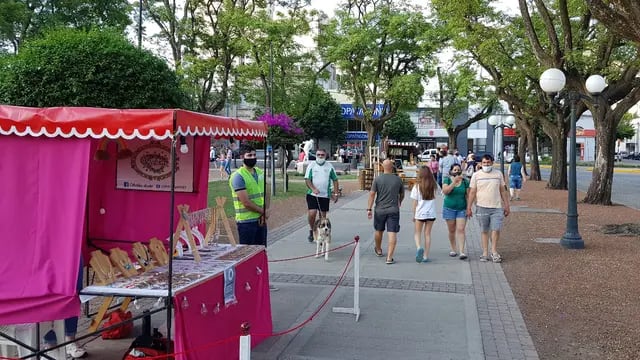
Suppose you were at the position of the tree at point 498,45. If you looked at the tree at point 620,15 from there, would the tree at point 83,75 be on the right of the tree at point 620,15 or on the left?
right

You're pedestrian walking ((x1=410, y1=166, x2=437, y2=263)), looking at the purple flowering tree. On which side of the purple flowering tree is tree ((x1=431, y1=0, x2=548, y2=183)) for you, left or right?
right

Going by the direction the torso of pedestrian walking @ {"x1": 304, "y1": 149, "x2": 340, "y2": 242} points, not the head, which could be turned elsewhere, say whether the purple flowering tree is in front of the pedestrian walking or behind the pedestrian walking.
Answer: behind

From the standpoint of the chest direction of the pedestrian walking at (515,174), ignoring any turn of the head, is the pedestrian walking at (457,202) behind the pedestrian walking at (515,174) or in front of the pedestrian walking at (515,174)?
behind

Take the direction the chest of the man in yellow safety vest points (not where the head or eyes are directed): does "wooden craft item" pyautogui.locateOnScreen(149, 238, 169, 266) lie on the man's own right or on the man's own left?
on the man's own right

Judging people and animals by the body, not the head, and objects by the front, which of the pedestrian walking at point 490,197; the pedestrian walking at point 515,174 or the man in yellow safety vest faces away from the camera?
the pedestrian walking at point 515,174

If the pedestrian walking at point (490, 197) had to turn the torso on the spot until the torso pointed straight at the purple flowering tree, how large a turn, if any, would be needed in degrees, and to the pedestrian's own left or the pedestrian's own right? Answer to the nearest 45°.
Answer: approximately 135° to the pedestrian's own right

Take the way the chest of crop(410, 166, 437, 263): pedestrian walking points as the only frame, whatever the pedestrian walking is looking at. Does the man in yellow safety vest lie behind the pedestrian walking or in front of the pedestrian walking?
behind

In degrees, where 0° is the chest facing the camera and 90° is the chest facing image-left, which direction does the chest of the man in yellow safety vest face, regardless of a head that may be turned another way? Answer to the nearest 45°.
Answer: approximately 315°
